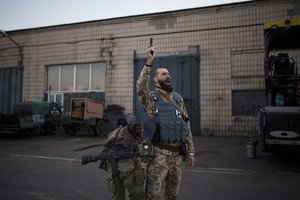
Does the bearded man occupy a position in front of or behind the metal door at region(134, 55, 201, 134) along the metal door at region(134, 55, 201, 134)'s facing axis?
in front

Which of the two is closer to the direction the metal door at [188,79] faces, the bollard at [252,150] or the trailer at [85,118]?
the bollard

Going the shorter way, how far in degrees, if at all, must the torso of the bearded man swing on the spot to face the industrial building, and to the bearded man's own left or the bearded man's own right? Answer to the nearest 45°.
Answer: approximately 135° to the bearded man's own left

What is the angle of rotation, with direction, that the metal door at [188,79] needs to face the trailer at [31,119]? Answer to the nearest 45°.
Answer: approximately 90° to its right

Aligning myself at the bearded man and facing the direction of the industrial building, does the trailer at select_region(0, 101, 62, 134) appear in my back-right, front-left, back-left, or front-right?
front-left

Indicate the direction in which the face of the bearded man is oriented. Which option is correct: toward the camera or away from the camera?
toward the camera

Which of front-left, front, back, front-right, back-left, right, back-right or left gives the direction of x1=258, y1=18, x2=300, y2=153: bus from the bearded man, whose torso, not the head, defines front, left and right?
left

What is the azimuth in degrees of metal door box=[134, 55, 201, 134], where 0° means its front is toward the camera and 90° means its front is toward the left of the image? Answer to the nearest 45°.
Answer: approximately 0°
